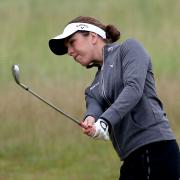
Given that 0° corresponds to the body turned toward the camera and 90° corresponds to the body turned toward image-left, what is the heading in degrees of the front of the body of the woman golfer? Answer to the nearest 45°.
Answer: approximately 45°
